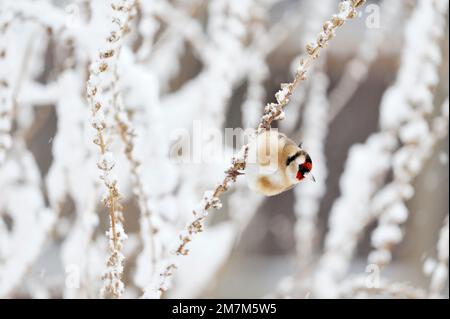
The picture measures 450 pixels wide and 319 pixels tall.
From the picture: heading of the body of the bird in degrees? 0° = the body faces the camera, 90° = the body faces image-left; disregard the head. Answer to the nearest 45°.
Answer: approximately 315°
